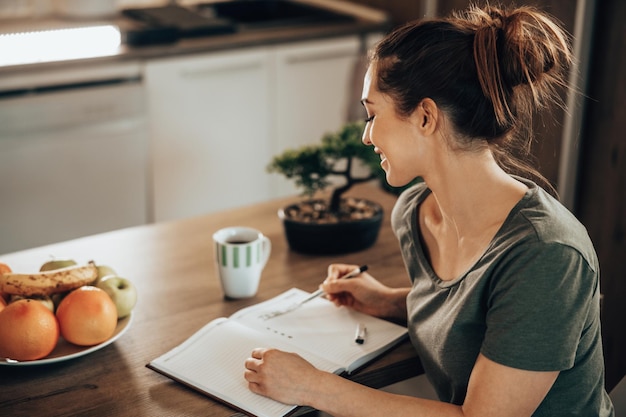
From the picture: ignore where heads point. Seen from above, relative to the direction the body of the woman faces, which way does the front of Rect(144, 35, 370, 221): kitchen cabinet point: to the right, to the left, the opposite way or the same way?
to the left

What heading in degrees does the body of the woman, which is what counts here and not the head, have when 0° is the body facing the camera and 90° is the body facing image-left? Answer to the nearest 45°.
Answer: approximately 45°

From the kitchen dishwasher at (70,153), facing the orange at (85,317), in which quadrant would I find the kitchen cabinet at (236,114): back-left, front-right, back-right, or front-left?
back-left

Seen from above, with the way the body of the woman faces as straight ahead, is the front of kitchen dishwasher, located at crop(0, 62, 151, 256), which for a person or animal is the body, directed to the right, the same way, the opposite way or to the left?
to the left

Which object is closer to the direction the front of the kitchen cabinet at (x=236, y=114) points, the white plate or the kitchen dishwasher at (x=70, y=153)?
the white plate

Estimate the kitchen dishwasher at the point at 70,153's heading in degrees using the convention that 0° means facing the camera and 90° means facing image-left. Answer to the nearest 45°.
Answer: approximately 315°

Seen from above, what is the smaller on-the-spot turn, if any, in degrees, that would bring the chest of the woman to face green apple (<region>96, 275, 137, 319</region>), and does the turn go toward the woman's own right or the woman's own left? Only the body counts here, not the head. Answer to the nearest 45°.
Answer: approximately 45° to the woman's own right

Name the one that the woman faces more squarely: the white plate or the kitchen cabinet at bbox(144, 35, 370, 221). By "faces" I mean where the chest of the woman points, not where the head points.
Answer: the white plate

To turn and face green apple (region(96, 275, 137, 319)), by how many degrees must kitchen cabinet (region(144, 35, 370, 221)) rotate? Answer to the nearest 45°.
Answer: approximately 45° to its right

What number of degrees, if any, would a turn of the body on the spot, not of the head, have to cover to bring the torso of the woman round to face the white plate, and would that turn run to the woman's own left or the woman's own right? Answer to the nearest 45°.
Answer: approximately 45° to the woman's own right
